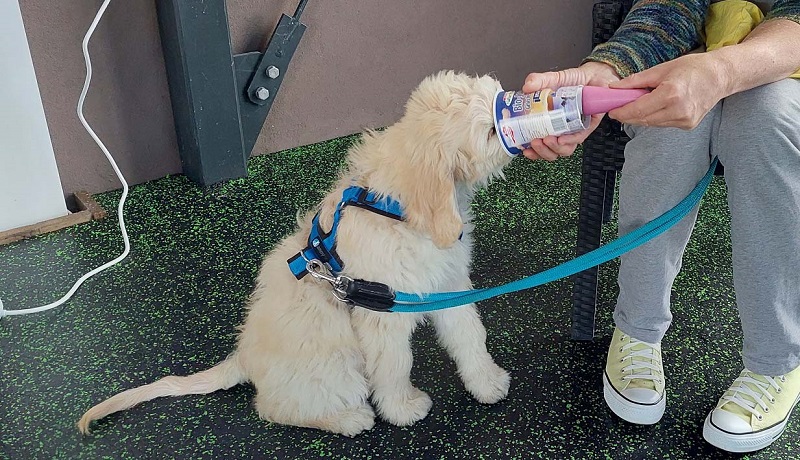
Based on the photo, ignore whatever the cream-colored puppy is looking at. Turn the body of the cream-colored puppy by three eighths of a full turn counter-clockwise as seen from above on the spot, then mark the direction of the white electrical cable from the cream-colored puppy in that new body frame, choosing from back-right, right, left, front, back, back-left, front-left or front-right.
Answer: front

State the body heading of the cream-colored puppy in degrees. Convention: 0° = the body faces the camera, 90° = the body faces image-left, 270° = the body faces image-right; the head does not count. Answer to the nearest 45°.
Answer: approximately 270°

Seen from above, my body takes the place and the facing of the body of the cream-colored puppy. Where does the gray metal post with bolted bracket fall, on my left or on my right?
on my left
